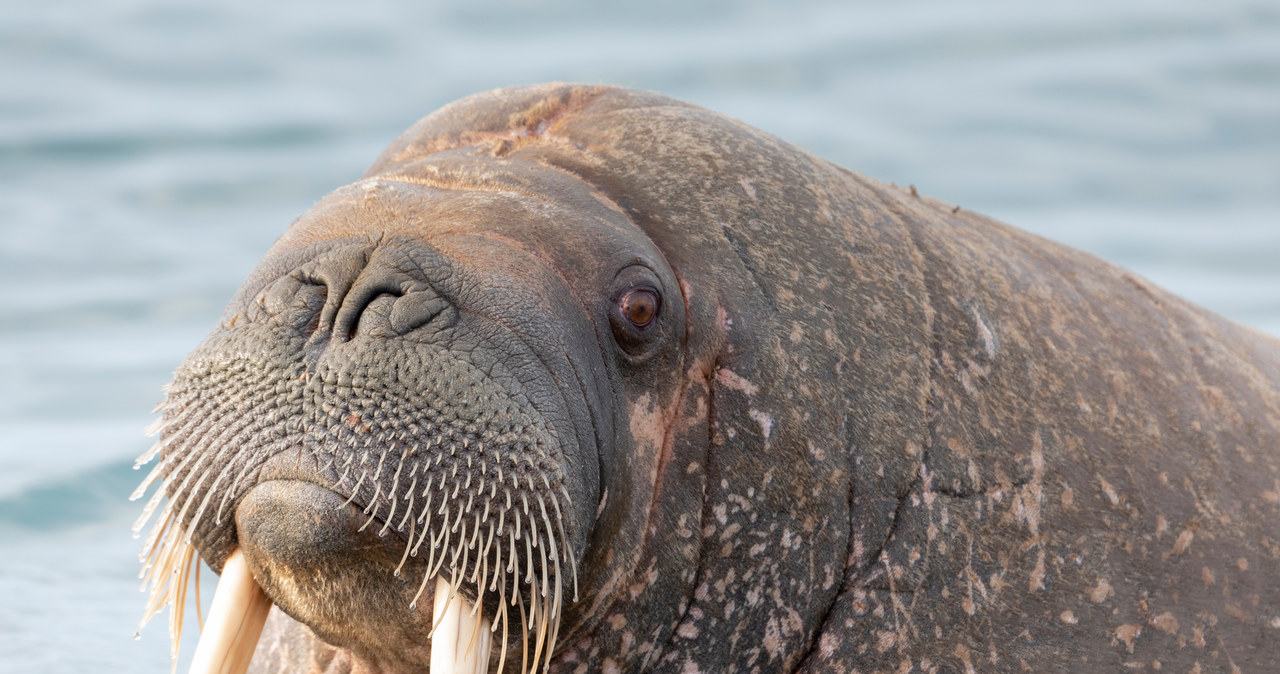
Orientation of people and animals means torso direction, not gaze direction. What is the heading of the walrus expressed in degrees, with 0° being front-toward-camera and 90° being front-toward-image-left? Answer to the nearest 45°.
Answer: approximately 45°
